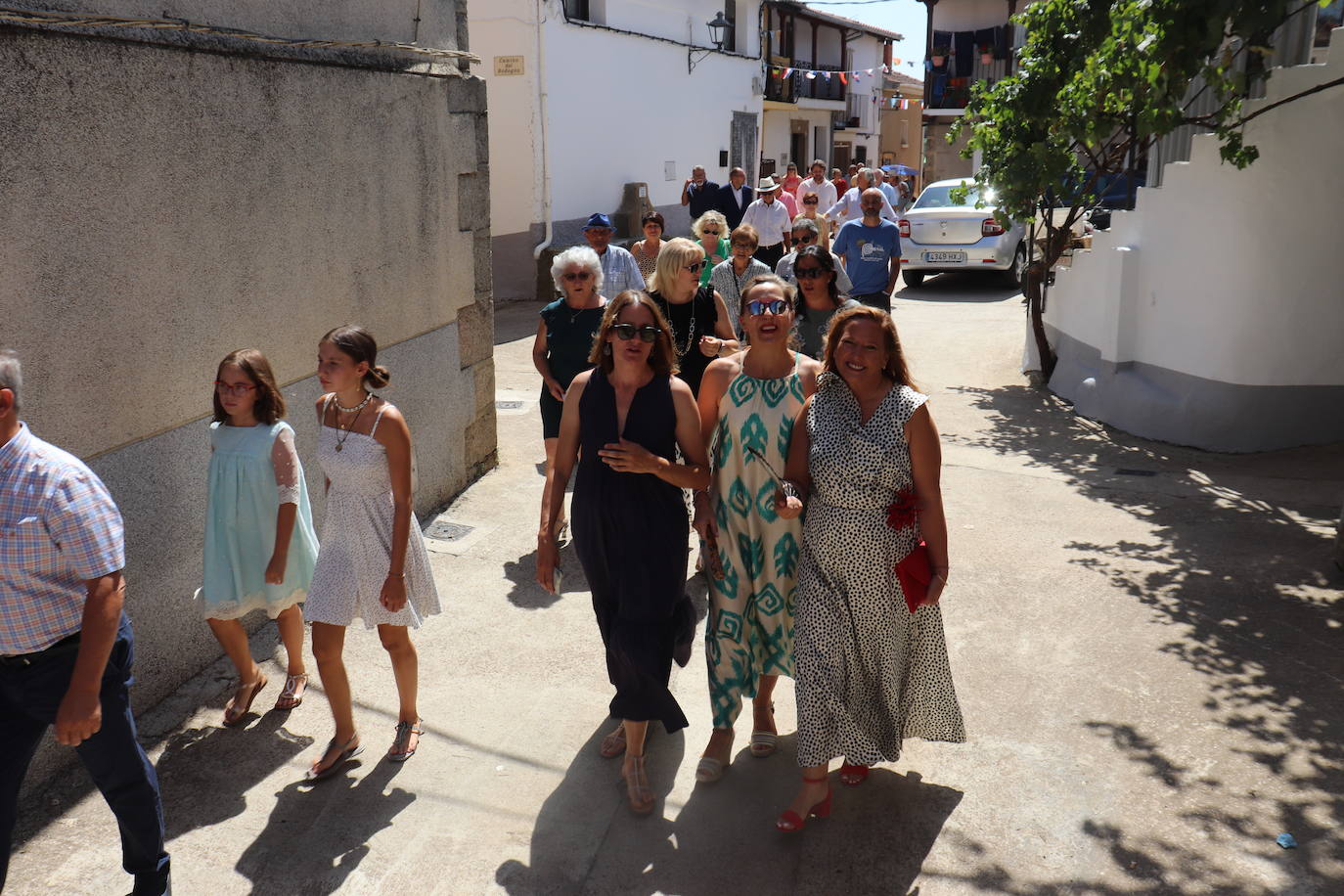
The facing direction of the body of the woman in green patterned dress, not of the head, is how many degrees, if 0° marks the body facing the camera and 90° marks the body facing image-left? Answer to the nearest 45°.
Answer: approximately 0°

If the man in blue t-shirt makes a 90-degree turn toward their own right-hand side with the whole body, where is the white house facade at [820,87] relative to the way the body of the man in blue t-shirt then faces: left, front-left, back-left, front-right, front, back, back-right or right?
right

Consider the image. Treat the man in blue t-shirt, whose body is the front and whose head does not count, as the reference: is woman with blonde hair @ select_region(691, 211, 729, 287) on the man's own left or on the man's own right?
on the man's own right

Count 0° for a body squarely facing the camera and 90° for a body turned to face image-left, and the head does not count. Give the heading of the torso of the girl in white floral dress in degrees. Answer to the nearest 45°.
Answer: approximately 45°

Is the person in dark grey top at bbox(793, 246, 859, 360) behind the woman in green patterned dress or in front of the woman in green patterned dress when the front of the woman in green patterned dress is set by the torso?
behind

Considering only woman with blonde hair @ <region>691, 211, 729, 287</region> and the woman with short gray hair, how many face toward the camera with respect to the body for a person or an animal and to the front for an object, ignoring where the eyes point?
2

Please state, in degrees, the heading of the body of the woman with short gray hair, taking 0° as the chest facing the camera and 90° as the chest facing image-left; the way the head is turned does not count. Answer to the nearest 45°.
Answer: approximately 0°

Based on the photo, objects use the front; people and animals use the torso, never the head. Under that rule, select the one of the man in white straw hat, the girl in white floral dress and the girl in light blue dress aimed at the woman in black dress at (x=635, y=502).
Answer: the man in white straw hat

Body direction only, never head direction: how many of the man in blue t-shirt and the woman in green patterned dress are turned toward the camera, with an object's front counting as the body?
2

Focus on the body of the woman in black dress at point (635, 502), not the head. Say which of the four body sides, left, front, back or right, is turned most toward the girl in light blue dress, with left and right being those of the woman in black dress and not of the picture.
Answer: right

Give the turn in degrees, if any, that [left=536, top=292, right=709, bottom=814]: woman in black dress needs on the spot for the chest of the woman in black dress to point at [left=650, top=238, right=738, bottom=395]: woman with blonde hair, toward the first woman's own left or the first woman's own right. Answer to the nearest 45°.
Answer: approximately 180°
